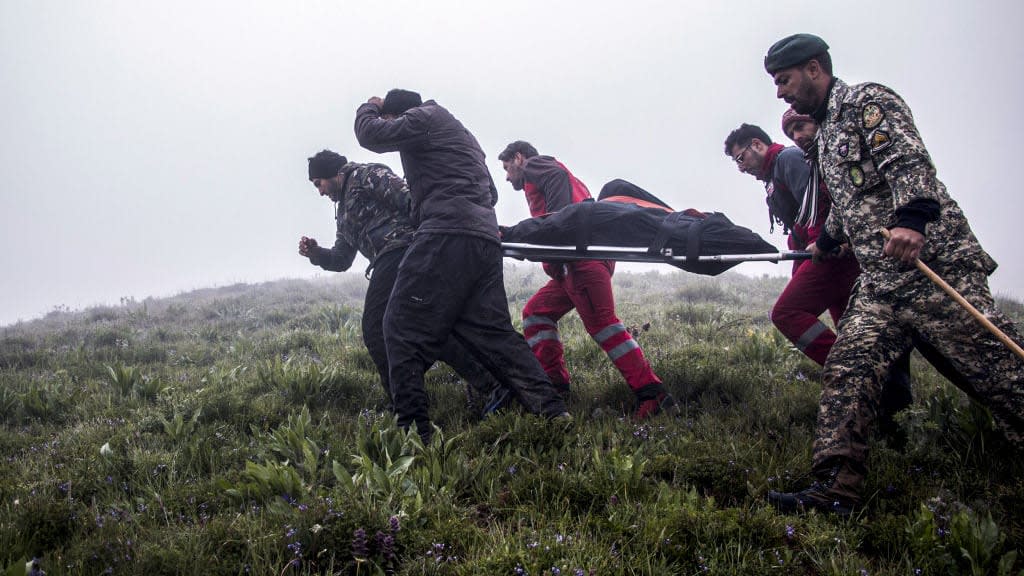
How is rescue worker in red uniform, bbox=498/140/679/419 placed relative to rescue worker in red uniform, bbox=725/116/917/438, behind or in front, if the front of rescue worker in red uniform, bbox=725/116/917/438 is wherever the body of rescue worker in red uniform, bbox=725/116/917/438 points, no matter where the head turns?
in front

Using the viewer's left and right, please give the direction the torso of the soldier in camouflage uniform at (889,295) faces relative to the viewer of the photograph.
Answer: facing to the left of the viewer

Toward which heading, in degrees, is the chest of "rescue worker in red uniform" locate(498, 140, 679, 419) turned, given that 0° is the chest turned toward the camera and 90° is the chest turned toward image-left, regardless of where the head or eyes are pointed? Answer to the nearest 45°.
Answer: approximately 90°

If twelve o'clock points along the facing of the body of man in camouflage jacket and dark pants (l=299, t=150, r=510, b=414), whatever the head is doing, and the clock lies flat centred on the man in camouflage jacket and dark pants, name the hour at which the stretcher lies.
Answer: The stretcher is roughly at 7 o'clock from the man in camouflage jacket and dark pants.

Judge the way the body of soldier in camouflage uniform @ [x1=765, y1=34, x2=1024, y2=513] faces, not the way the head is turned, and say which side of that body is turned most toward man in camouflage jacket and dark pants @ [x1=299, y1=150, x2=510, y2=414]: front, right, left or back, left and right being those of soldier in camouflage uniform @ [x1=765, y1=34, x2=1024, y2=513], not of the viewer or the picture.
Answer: front

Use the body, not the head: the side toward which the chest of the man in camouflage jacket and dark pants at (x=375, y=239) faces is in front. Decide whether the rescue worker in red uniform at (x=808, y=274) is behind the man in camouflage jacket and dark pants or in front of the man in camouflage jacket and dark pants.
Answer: behind

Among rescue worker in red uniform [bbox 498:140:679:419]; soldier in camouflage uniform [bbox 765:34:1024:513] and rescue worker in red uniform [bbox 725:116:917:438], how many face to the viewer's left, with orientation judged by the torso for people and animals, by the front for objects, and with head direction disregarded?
3

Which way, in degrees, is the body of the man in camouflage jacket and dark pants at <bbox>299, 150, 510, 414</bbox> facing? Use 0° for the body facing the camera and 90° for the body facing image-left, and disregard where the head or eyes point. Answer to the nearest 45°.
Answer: approximately 90°

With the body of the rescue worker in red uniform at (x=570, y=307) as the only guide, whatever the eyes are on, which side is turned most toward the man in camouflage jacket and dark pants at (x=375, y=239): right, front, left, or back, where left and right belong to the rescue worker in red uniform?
front

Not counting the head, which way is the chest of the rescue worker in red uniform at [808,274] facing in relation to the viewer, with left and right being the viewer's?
facing to the left of the viewer

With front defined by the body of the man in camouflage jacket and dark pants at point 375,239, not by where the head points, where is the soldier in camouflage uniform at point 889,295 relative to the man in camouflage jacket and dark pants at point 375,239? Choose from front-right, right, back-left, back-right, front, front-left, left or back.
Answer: back-left

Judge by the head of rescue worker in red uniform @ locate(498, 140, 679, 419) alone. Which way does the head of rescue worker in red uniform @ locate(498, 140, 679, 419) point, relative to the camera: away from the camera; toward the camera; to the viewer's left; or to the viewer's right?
to the viewer's left

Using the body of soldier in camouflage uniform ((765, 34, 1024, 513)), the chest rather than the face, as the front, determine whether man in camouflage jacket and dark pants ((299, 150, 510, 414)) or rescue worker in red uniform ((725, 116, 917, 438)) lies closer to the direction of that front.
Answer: the man in camouflage jacket and dark pants

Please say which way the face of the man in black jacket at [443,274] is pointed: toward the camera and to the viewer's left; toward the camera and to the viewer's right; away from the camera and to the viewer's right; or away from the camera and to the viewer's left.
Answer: away from the camera and to the viewer's left
